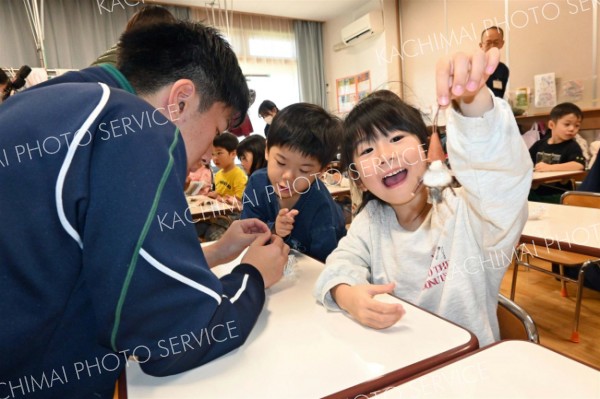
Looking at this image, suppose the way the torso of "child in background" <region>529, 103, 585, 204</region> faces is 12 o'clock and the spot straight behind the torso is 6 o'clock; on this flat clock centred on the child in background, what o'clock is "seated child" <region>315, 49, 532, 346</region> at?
The seated child is roughly at 12 o'clock from the child in background.

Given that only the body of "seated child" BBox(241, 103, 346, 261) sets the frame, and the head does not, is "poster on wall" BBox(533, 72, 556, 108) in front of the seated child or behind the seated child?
behind

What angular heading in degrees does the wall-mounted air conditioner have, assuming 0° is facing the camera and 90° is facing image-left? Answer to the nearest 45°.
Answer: approximately 45°

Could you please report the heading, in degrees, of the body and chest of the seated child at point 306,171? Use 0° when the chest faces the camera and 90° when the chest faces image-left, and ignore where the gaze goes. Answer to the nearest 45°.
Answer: approximately 45°

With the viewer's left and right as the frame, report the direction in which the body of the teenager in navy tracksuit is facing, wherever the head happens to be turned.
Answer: facing away from the viewer and to the right of the viewer

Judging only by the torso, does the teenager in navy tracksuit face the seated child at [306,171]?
yes

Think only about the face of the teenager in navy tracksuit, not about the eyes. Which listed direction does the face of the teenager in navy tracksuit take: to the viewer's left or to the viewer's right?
to the viewer's right

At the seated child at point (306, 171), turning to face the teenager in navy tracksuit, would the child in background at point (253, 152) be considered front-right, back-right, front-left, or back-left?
back-right

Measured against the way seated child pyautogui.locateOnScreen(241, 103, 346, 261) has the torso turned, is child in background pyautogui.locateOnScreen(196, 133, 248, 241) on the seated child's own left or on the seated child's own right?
on the seated child's own right
